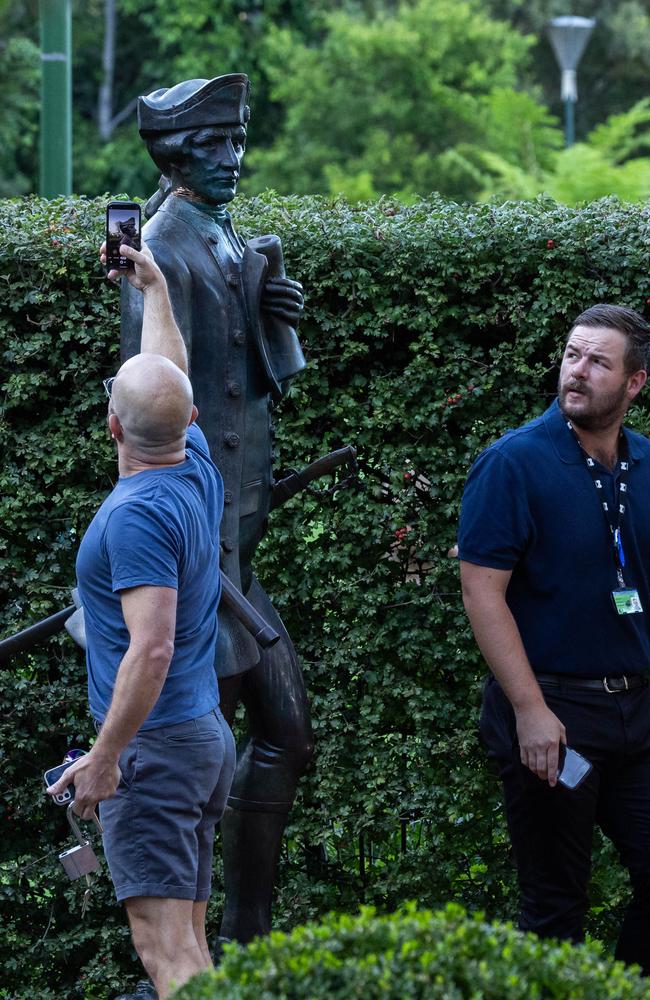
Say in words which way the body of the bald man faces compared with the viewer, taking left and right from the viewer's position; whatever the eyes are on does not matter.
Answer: facing away from the viewer and to the left of the viewer

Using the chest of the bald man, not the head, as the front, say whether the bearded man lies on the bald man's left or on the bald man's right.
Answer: on the bald man's right

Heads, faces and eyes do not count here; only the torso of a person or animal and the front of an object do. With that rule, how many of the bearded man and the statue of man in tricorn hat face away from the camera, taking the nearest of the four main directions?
0

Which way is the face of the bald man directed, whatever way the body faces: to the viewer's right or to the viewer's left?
to the viewer's left

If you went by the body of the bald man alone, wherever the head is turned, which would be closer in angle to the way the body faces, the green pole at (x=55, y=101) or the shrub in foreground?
the green pole

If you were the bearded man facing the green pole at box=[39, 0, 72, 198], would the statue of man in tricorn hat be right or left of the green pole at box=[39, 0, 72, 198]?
left

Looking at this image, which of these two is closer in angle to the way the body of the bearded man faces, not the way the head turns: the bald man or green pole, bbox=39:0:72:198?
the bald man

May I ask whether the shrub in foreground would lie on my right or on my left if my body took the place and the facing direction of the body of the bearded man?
on my right

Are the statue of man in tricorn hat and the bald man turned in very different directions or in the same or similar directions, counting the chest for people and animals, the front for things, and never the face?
very different directions

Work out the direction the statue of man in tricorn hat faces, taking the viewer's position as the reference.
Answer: facing the viewer and to the right of the viewer

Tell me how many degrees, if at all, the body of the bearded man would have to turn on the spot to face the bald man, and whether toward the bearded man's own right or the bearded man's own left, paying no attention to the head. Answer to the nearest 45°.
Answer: approximately 90° to the bearded man's own right
